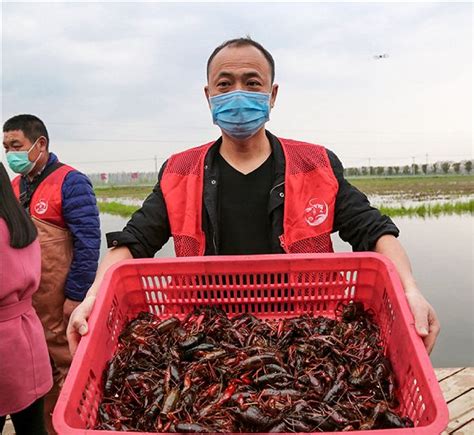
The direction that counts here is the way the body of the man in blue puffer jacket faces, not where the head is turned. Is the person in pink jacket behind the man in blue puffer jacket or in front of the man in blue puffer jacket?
in front
